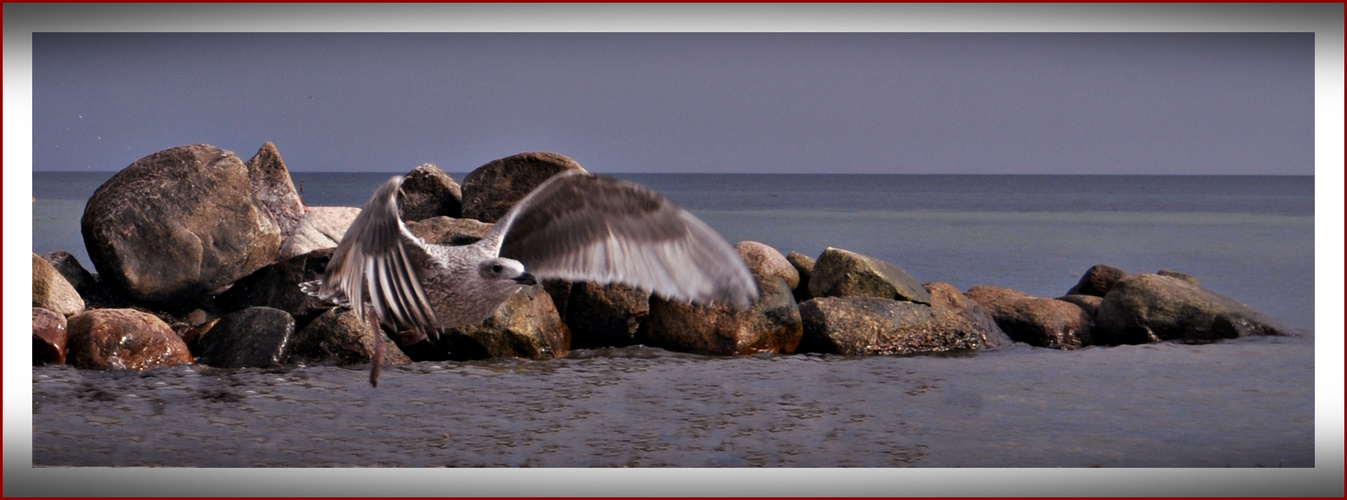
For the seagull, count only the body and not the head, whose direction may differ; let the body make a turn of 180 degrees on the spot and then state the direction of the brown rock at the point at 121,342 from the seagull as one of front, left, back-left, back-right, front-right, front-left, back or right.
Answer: front

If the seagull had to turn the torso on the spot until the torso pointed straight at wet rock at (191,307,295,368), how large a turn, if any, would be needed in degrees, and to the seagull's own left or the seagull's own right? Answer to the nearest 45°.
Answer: approximately 180°

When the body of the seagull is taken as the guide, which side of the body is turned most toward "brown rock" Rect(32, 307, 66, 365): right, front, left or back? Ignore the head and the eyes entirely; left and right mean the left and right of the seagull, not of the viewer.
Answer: back

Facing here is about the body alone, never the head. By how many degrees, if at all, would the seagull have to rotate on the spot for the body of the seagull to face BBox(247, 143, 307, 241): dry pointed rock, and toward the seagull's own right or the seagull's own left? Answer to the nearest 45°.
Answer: approximately 180°

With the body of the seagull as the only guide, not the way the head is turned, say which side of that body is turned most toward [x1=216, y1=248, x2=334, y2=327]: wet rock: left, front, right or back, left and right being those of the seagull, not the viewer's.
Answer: back

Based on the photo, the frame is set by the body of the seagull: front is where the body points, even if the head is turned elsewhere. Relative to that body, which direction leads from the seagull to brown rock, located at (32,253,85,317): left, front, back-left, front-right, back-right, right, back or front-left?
back

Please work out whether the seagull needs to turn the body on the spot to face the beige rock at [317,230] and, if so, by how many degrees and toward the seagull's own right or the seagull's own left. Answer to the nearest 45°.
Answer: approximately 180°

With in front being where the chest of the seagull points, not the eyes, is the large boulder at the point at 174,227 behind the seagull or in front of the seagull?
behind

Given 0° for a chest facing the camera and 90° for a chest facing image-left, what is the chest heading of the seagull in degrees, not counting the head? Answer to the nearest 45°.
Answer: approximately 315°

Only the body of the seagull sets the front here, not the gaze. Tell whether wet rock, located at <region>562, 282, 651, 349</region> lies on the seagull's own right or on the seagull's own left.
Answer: on the seagull's own left
